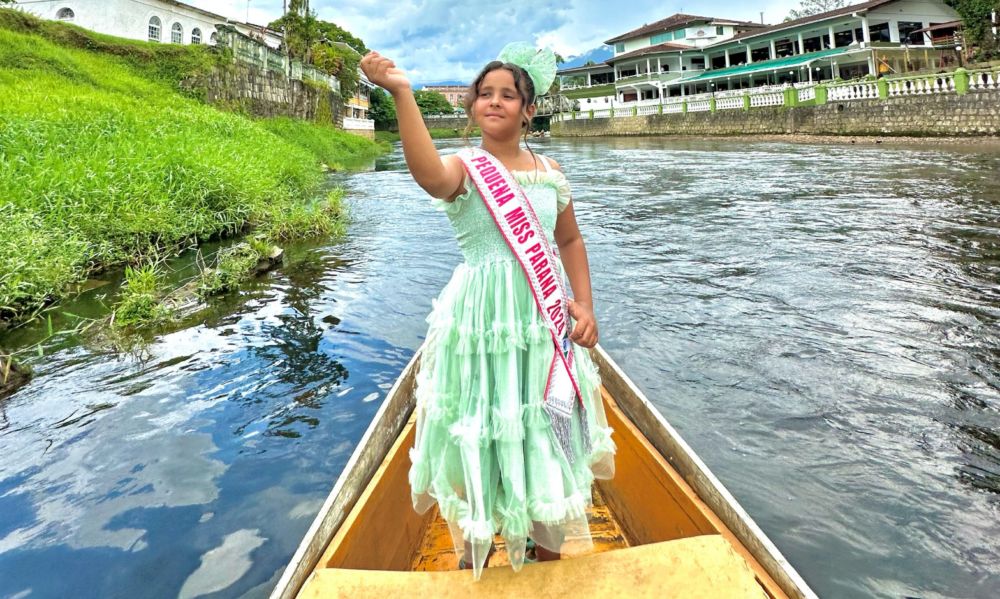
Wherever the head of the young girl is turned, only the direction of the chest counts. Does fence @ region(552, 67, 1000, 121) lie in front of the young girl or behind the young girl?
behind

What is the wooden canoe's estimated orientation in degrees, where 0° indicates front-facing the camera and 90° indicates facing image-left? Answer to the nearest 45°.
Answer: approximately 180°

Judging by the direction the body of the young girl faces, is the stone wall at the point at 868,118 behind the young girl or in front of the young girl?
behind

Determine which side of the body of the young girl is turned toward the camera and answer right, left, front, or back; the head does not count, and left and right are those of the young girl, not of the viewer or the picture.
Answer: front

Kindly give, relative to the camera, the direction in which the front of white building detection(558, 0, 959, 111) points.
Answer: facing the viewer and to the left of the viewer

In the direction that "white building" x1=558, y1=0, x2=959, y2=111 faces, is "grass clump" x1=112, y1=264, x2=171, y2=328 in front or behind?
in front

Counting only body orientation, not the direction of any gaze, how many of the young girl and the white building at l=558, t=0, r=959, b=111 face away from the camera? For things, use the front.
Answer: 0

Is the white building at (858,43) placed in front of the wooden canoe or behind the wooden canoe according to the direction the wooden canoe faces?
in front
